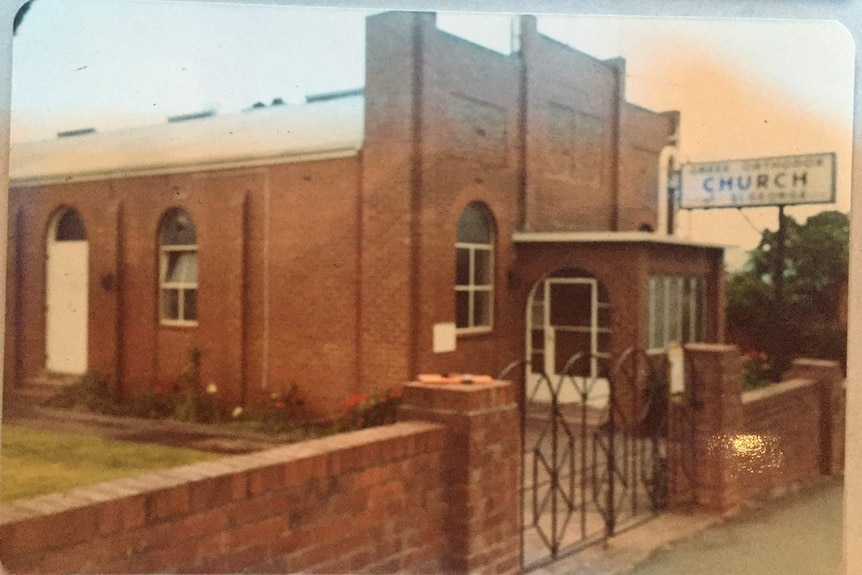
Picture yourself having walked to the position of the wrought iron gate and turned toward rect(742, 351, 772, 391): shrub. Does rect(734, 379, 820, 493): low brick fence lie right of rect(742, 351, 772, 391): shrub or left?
right

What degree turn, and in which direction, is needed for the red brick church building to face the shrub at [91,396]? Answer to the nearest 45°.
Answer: approximately 90° to its right

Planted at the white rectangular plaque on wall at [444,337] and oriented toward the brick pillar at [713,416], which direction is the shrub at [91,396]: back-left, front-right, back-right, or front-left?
back-right

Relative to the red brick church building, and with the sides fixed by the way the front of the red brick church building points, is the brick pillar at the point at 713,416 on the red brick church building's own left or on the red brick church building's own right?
on the red brick church building's own left

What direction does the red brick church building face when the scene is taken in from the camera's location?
facing the viewer and to the right of the viewer
